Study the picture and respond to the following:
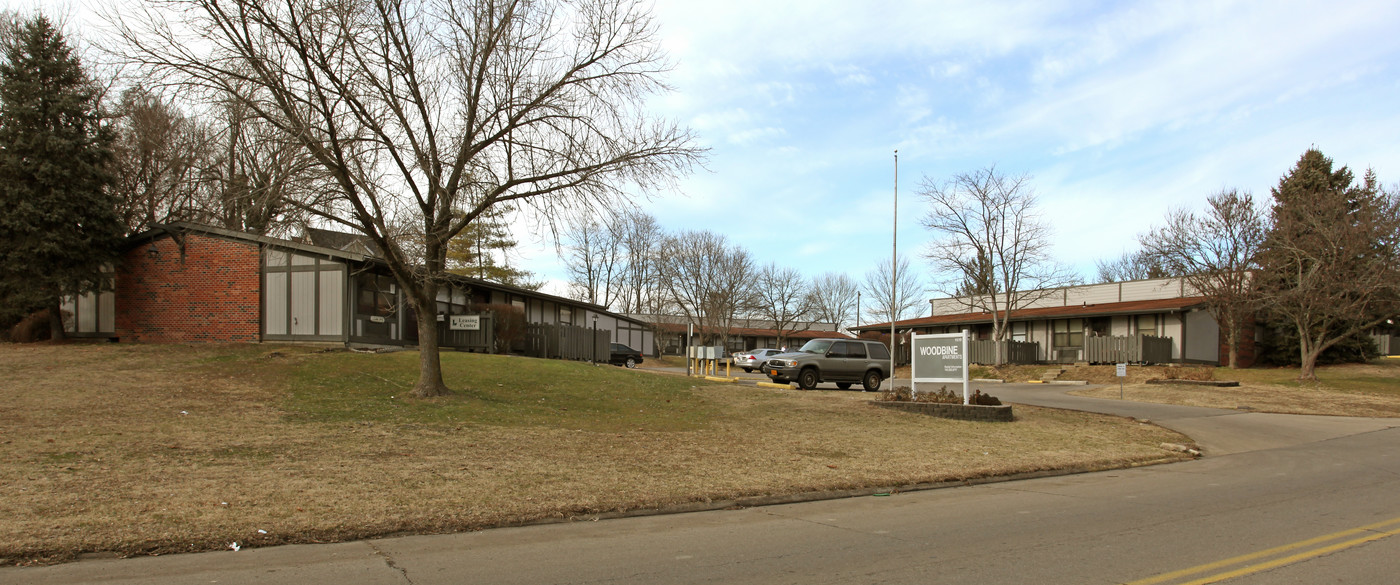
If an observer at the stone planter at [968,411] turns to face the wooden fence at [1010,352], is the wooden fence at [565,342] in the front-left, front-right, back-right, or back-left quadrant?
front-left

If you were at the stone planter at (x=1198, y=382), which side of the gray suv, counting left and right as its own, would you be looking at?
back

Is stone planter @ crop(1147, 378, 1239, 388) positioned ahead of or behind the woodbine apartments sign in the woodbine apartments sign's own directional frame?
behind

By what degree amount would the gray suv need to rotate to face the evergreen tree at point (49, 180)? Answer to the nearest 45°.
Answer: approximately 45° to its right

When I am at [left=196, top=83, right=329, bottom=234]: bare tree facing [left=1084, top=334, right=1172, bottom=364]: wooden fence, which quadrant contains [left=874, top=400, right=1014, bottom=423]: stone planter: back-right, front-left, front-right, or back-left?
front-right

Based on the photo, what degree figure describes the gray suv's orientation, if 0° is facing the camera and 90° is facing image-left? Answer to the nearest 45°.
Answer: approximately 45°

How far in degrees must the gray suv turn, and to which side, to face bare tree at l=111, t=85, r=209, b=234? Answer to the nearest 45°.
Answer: approximately 45° to its right

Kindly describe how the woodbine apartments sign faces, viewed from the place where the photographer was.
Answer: facing the viewer and to the left of the viewer

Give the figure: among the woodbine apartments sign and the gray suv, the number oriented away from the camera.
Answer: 0
